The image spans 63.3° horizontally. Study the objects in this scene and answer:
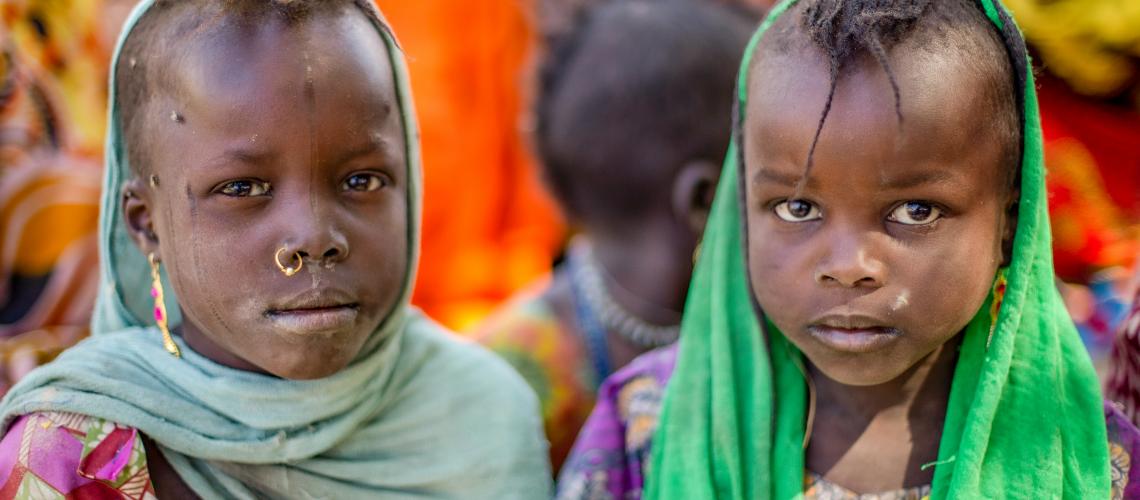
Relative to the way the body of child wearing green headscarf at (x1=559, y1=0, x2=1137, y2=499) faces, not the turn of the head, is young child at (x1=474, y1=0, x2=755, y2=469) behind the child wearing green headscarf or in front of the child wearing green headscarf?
behind

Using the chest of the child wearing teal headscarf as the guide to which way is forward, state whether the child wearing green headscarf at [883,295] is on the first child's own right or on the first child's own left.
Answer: on the first child's own left

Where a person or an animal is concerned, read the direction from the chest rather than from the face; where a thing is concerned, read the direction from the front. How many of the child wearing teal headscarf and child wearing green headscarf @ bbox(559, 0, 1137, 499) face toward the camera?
2

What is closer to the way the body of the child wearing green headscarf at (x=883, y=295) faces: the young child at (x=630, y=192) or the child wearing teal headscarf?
the child wearing teal headscarf

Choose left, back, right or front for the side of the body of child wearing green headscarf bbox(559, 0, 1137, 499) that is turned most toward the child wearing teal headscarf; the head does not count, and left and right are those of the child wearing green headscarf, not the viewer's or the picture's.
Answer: right

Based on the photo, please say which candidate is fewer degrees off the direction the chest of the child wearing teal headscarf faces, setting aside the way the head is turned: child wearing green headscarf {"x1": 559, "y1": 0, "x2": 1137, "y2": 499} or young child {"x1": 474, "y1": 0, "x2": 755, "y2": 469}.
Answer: the child wearing green headscarf

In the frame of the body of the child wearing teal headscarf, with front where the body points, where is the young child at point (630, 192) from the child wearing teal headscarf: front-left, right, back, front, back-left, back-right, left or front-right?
back-left

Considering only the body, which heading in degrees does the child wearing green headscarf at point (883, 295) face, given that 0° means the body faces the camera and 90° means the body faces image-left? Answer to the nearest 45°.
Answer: approximately 0°
